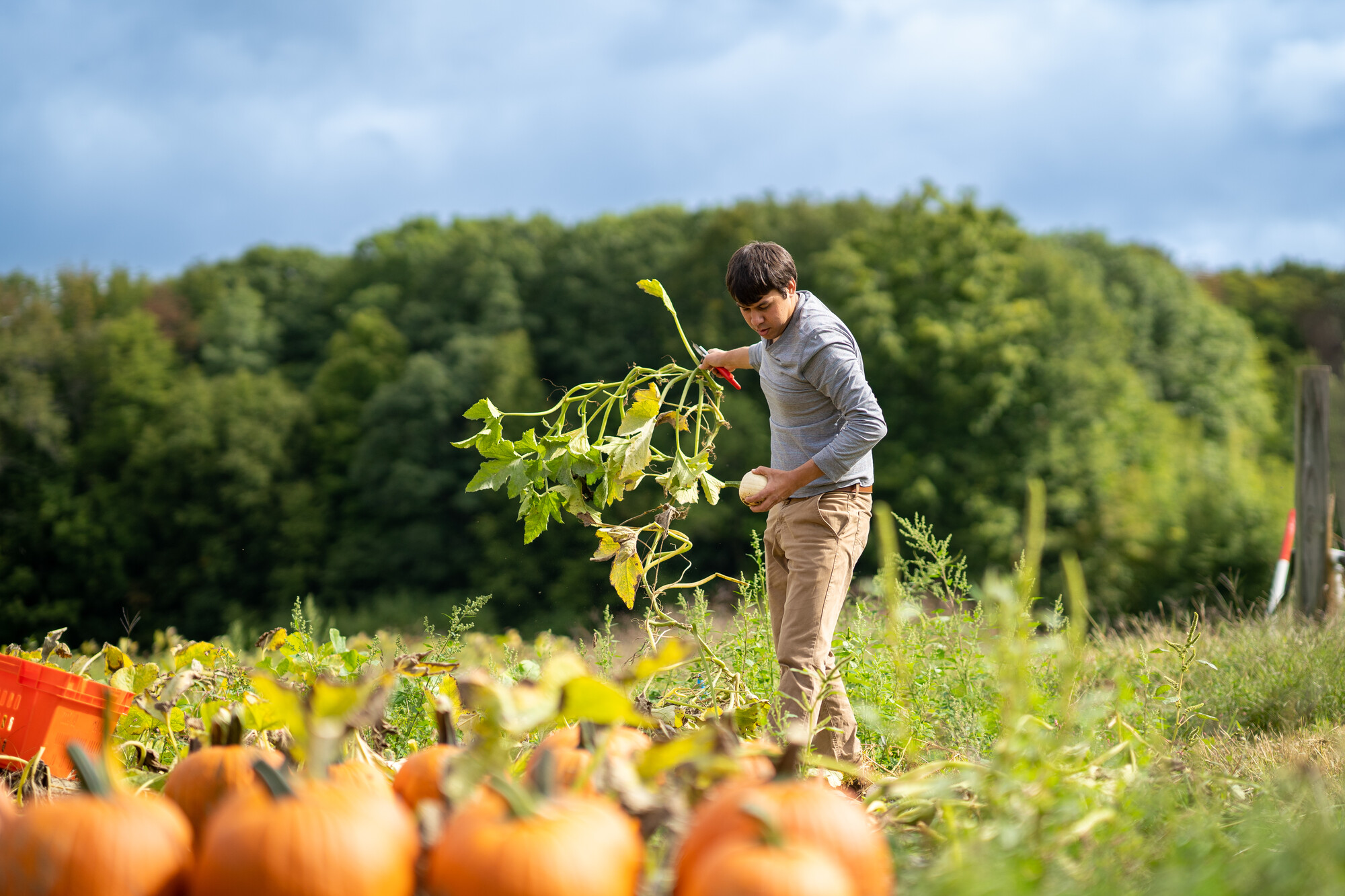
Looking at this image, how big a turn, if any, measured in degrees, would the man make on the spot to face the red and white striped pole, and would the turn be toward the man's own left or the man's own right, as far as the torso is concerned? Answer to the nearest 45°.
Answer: approximately 180°

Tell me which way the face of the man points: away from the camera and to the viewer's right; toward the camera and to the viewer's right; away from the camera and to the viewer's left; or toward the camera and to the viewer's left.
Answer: toward the camera and to the viewer's left

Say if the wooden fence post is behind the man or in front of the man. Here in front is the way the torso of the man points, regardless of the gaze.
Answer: behind

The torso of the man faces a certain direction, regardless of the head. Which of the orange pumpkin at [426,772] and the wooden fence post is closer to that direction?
the orange pumpkin

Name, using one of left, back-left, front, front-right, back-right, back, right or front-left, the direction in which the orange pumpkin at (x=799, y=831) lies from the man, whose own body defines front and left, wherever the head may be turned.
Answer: front-left

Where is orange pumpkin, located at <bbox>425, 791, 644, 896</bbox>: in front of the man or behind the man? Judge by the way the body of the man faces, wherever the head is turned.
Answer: in front

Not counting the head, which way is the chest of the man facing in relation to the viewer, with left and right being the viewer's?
facing the viewer and to the left of the viewer

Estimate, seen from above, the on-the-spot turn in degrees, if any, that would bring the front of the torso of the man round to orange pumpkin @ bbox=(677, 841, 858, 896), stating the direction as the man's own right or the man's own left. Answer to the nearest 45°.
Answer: approximately 45° to the man's own left

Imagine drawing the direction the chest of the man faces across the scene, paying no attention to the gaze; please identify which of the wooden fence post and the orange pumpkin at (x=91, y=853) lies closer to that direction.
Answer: the orange pumpkin

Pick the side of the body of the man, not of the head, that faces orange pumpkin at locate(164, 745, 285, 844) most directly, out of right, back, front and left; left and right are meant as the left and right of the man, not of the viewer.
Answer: front

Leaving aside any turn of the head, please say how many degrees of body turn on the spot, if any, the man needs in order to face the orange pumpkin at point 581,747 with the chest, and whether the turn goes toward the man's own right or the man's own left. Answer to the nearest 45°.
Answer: approximately 45° to the man's own left
